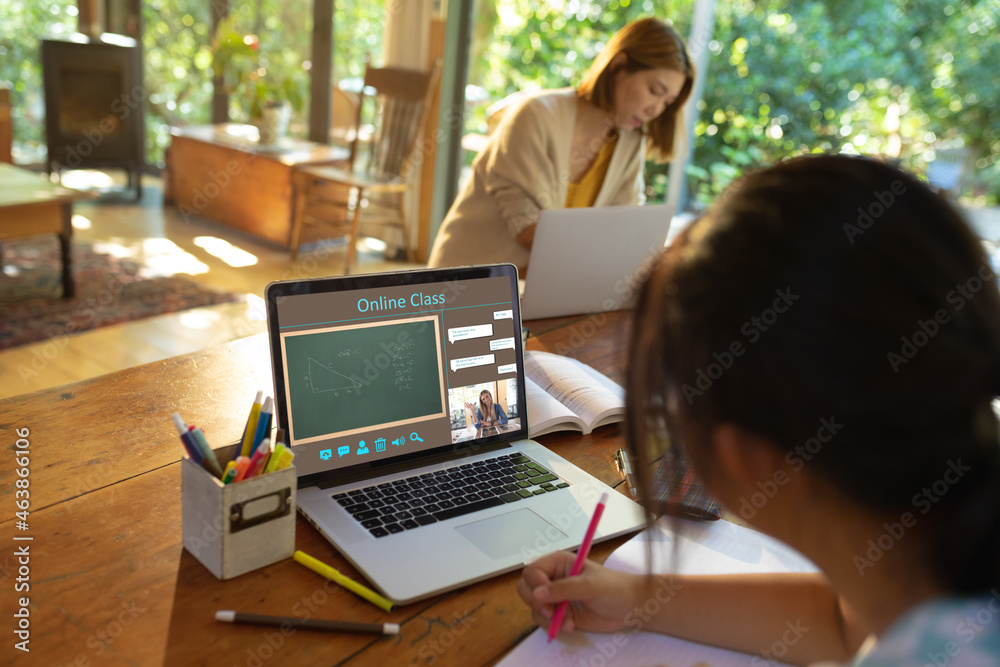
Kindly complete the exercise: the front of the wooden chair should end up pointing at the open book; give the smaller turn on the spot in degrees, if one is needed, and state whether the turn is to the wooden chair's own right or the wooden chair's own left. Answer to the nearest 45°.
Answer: approximately 45° to the wooden chair's own left

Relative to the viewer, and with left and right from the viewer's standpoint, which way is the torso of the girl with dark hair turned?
facing away from the viewer and to the left of the viewer

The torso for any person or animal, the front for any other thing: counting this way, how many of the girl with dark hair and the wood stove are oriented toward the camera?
1

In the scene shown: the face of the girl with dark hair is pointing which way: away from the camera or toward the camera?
away from the camera

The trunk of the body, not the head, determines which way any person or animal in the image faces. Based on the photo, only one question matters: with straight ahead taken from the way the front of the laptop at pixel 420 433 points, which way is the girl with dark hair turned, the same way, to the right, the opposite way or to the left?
the opposite way

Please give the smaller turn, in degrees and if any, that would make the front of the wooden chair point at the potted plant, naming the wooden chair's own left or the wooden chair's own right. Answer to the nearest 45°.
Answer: approximately 90° to the wooden chair's own right

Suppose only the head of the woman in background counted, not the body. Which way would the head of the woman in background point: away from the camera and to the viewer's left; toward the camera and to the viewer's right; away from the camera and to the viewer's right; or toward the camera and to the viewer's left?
toward the camera and to the viewer's right

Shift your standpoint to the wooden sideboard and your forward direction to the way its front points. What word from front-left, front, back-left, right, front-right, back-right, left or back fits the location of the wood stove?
right

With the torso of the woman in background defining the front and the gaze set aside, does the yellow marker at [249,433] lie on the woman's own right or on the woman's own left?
on the woman's own right

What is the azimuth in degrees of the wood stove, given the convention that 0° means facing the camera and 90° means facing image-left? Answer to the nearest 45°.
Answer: approximately 0°

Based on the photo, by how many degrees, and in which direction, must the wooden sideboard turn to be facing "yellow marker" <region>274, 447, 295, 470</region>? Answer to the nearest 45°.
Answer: approximately 45° to its left
